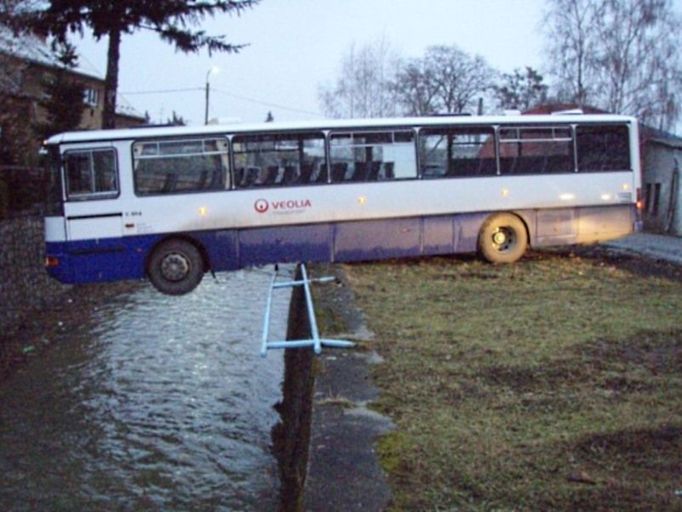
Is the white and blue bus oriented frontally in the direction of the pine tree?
no

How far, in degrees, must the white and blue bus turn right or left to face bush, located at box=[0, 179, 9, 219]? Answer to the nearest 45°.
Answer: approximately 45° to its right

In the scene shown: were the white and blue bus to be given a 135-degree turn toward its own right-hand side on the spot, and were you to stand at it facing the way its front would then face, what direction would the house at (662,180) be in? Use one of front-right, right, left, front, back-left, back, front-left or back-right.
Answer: front

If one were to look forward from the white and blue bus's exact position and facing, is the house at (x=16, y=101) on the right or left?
on its right

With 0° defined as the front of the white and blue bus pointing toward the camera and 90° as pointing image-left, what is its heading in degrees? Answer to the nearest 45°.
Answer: approximately 90°
